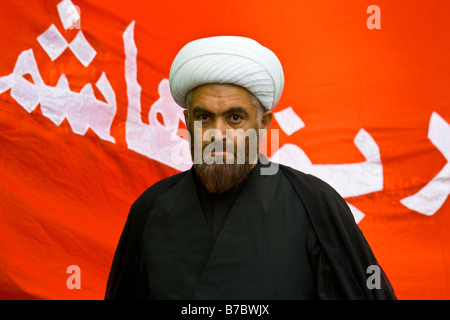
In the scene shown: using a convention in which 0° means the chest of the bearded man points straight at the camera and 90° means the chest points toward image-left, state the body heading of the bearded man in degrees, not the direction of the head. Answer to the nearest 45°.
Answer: approximately 0°
